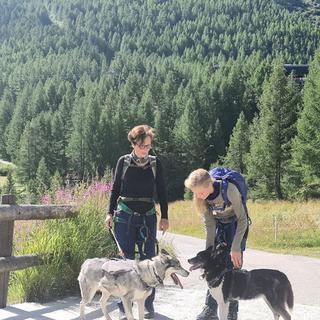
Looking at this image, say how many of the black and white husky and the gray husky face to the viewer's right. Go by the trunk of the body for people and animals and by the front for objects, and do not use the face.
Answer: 1

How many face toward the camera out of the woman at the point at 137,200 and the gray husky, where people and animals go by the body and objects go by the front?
1

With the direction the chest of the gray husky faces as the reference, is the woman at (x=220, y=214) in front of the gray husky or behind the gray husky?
in front

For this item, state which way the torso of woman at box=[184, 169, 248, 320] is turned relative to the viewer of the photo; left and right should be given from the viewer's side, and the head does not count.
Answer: facing the viewer and to the left of the viewer

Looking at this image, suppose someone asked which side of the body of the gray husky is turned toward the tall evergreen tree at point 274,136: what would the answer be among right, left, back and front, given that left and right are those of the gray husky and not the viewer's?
left

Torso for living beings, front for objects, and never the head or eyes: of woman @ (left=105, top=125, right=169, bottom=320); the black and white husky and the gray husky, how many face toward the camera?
1

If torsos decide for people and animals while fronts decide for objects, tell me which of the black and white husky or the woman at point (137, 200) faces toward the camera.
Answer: the woman

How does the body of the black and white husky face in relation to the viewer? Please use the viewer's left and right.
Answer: facing to the left of the viewer

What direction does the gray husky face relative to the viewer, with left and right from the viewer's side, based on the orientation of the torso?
facing to the right of the viewer

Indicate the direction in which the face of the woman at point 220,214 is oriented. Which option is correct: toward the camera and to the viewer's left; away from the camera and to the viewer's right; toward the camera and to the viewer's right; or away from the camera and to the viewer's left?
toward the camera and to the viewer's left

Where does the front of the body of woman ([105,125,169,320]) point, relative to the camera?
toward the camera

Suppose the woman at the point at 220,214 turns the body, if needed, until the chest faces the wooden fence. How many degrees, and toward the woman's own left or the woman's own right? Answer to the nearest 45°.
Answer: approximately 45° to the woman's own right

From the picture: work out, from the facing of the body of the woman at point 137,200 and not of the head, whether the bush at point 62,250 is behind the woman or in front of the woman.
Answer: behind
